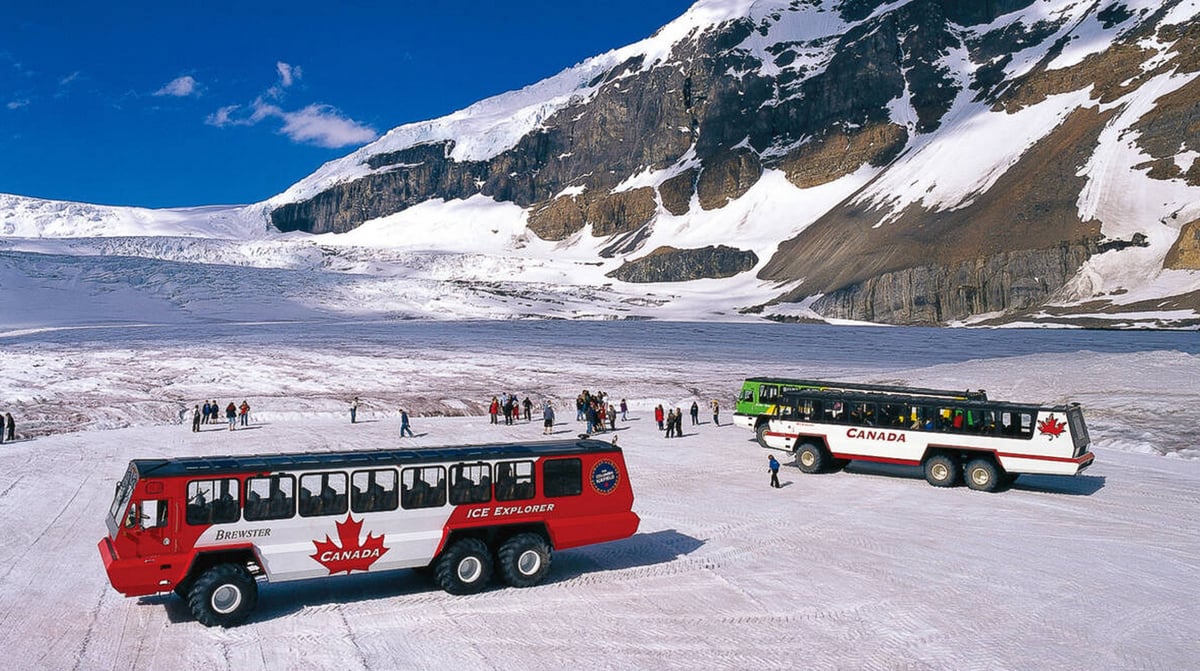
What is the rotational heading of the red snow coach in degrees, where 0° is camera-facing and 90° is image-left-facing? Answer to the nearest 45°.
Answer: approximately 90°

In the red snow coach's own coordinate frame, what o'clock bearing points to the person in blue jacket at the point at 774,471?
The person in blue jacket is roughly at 5 o'clock from the red snow coach.
